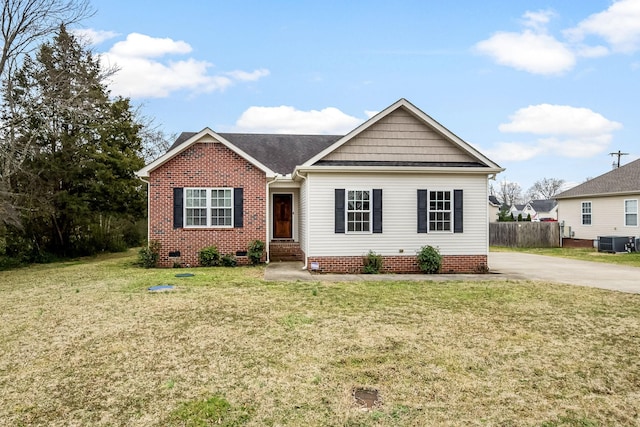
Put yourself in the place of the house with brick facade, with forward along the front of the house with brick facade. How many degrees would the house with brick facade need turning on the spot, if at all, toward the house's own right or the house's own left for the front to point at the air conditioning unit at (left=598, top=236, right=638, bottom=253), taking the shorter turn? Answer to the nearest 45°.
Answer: approximately 135° to the house's own left

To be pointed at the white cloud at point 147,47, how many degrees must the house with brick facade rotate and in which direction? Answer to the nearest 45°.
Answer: approximately 135° to its right

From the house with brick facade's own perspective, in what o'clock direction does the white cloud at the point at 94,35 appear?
The white cloud is roughly at 4 o'clock from the house with brick facade.

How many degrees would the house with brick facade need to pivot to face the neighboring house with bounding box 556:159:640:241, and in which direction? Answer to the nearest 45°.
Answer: approximately 135° to its left

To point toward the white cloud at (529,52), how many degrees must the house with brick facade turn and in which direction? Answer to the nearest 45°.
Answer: approximately 135° to its left

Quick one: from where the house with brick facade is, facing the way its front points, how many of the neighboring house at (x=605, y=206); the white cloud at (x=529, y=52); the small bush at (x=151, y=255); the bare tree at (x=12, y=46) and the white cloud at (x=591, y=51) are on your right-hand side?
2

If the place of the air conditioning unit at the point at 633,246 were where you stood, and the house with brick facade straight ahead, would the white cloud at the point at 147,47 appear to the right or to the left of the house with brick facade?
right

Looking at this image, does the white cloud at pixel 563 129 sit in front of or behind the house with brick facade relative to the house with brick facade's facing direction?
behind

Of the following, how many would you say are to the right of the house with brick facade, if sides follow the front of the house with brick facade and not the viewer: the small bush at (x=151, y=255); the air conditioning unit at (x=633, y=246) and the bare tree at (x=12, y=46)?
2

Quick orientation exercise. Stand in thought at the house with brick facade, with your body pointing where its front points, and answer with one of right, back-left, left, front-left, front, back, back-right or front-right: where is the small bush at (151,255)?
right

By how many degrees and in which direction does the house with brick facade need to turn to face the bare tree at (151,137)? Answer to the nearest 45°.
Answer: approximately 135° to its right

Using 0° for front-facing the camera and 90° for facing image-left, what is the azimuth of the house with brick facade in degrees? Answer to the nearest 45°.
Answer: approximately 0°
